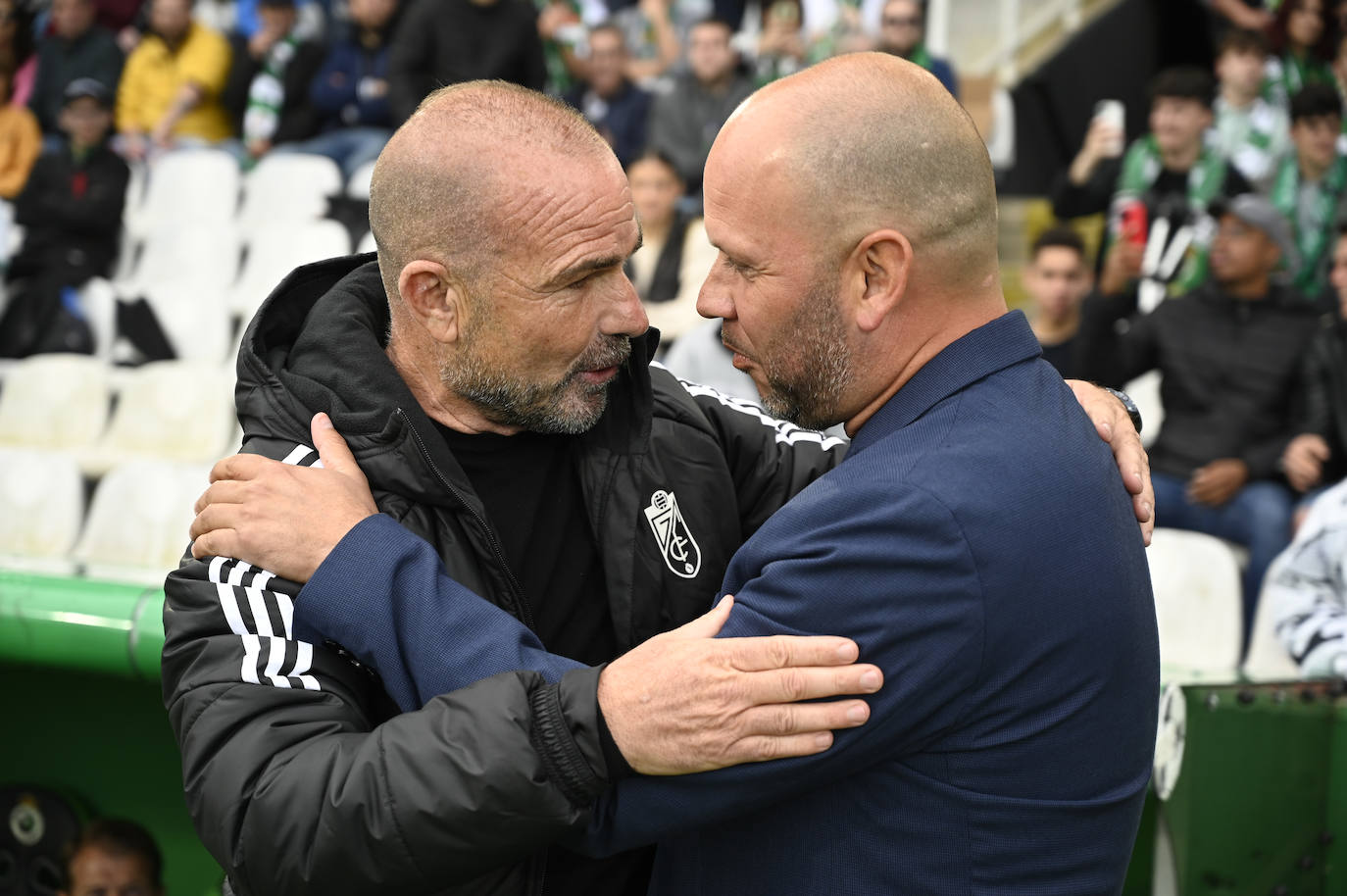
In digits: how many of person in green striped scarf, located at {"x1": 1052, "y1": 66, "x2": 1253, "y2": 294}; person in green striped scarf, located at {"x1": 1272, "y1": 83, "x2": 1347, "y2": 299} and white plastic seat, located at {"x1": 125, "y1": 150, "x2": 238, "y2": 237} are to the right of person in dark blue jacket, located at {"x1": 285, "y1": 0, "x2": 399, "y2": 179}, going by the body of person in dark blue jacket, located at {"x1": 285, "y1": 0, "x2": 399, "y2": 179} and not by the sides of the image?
1

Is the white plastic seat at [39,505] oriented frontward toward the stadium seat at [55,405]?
no

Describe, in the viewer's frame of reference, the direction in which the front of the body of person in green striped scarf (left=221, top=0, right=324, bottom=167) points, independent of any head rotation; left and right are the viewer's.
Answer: facing the viewer

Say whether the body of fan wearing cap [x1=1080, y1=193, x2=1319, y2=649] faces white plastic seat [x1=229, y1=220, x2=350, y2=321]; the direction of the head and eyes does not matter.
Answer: no

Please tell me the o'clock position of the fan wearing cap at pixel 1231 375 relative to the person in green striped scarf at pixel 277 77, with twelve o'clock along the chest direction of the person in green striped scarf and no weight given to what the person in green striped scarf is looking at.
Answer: The fan wearing cap is roughly at 11 o'clock from the person in green striped scarf.

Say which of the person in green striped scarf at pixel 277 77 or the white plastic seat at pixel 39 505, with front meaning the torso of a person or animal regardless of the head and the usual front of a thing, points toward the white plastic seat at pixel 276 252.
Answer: the person in green striped scarf

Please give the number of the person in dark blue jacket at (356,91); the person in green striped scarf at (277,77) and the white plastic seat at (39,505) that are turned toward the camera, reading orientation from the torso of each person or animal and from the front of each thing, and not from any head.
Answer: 3

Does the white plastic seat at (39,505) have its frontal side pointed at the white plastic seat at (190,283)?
no

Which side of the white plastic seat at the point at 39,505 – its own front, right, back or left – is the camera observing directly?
front

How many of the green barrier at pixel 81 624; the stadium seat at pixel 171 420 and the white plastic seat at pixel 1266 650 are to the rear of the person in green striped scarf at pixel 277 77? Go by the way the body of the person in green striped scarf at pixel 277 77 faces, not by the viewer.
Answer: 0

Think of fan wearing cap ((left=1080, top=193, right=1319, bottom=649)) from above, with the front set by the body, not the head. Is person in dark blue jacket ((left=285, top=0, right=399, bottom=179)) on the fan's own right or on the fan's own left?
on the fan's own right

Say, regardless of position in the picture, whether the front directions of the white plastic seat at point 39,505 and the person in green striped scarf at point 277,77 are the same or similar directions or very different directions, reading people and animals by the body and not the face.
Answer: same or similar directions

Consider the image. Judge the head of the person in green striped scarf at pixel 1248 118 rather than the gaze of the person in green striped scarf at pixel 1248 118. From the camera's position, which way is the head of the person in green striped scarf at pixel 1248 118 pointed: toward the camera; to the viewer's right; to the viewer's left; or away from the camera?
toward the camera

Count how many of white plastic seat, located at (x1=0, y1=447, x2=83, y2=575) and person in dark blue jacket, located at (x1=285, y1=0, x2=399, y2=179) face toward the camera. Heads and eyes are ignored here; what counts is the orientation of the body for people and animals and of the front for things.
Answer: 2

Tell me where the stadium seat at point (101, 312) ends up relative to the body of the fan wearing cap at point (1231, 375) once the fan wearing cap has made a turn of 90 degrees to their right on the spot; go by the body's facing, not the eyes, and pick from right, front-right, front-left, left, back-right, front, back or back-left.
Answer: front-left

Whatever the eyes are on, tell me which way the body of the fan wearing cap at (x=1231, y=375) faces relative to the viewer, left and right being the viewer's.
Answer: facing the viewer and to the left of the viewer

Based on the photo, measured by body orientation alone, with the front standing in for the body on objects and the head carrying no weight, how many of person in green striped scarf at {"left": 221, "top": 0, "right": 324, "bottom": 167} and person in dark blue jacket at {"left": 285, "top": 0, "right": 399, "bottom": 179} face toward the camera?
2

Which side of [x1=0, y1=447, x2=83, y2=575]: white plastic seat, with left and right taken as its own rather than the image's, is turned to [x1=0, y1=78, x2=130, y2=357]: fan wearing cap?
back
